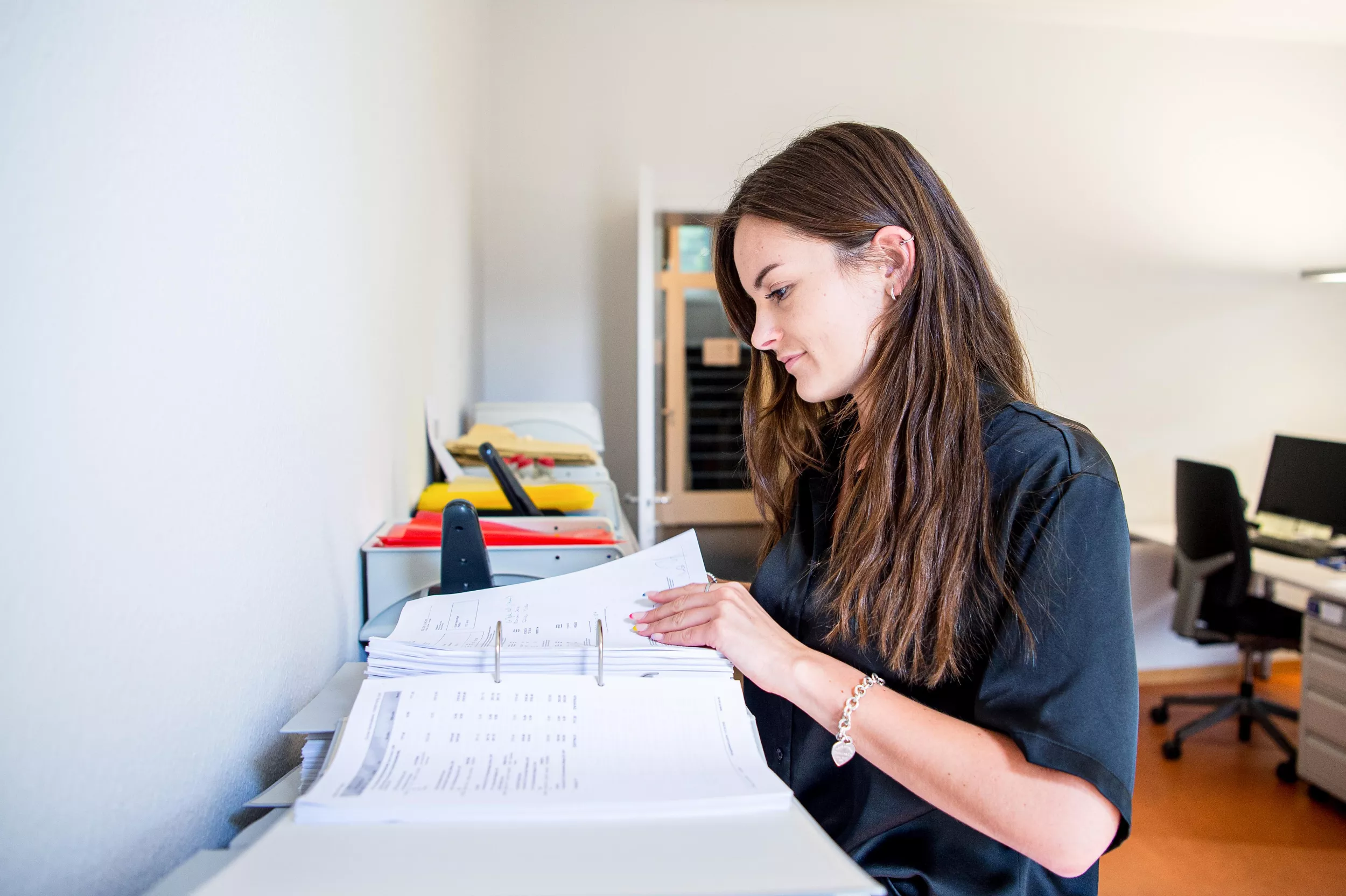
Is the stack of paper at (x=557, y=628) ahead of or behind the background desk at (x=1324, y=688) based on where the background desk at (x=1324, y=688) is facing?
ahead

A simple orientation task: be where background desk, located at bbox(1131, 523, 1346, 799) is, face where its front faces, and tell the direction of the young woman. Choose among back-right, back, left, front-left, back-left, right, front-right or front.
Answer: front-left

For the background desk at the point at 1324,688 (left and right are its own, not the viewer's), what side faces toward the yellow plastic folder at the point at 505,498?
front

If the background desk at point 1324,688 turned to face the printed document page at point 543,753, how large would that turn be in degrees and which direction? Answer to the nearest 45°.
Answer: approximately 45° to its left

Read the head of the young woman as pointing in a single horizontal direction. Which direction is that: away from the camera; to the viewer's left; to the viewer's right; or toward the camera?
to the viewer's left

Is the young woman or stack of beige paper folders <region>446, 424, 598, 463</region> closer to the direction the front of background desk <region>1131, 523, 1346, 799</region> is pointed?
the stack of beige paper folders

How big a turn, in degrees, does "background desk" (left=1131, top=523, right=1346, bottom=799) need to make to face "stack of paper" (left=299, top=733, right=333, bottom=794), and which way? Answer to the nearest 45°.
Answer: approximately 45° to its left

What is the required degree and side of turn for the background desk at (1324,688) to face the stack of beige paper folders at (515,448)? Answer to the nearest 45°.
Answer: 0° — it already faces it

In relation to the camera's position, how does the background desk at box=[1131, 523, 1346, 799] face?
facing the viewer and to the left of the viewer

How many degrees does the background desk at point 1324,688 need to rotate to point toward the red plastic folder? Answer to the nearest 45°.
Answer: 0° — it already faces it
